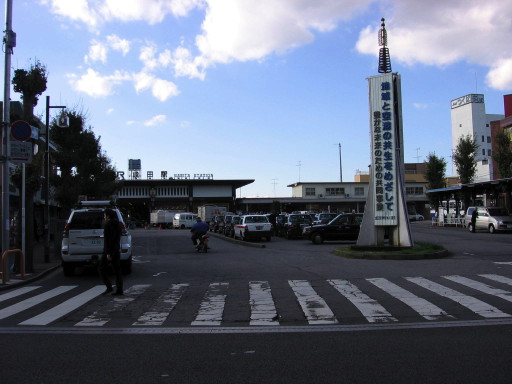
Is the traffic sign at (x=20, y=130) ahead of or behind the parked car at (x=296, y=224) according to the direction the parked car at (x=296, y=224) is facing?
ahead

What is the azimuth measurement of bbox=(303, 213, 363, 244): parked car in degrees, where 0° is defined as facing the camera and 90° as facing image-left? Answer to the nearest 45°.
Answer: approximately 45°

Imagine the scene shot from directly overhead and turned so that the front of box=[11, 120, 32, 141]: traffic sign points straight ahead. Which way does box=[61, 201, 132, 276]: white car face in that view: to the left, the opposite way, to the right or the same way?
the opposite way

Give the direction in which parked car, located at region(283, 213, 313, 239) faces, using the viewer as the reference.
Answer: facing the viewer and to the left of the viewer

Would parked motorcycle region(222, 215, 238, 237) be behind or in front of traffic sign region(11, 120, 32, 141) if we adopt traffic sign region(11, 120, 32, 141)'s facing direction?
behind

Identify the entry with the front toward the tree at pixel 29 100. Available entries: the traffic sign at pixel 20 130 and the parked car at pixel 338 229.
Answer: the parked car

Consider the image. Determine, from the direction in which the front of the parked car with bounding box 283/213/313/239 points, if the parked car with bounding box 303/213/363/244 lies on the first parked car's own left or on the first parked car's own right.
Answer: on the first parked car's own left

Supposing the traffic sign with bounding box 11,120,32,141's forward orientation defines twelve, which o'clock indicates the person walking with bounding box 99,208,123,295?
The person walking is roughly at 11 o'clock from the traffic sign.

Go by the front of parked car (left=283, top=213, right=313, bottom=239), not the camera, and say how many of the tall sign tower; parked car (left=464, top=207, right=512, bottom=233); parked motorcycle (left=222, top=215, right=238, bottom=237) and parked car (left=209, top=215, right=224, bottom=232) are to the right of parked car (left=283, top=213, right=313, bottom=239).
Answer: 2

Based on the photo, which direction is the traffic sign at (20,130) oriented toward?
toward the camera

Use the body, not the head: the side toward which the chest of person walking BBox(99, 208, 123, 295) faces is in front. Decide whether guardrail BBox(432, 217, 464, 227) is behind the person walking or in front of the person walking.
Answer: behind
